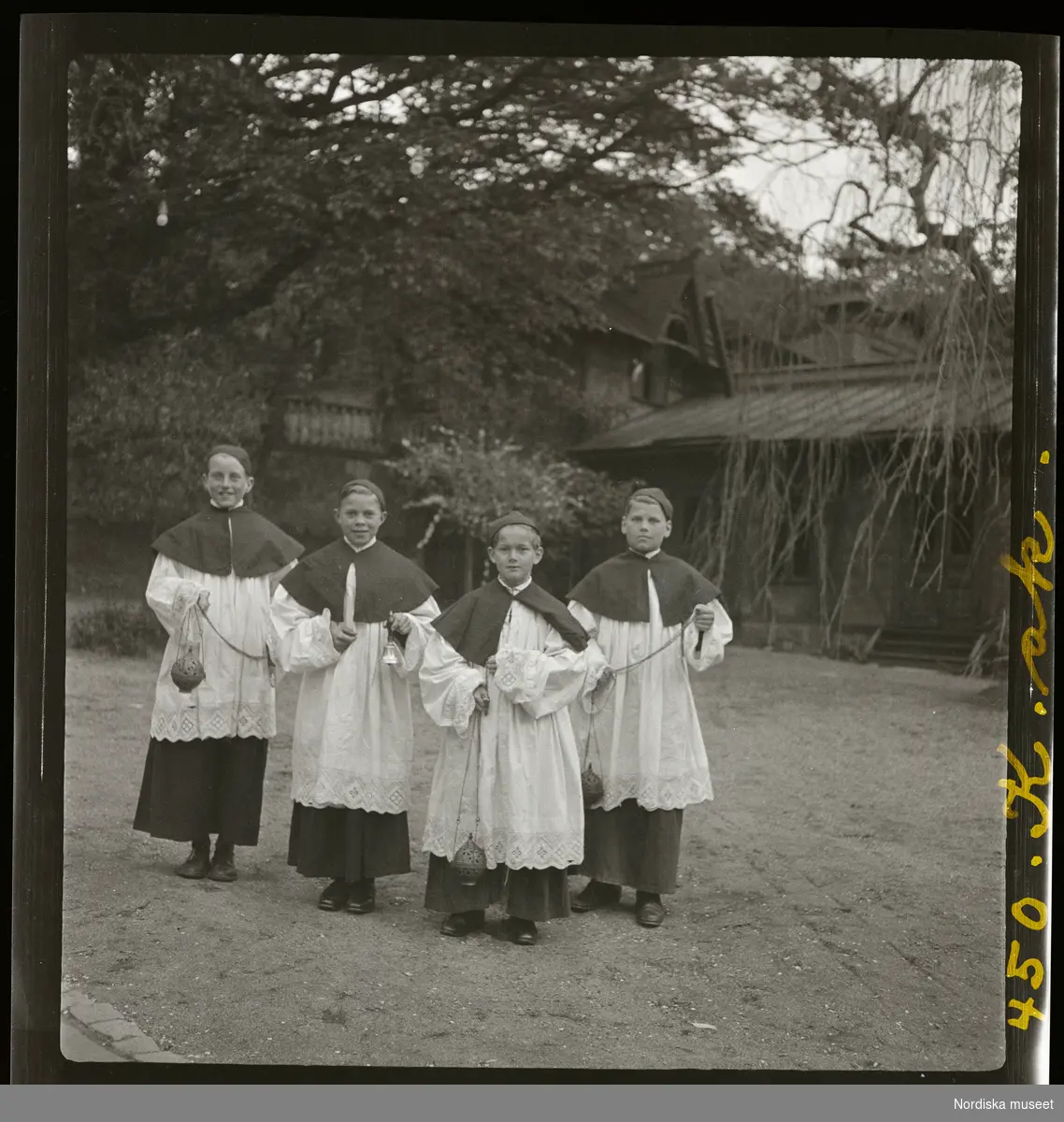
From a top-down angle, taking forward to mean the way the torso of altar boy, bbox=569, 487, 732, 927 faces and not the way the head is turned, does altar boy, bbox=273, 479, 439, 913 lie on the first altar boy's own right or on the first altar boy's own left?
on the first altar boy's own right

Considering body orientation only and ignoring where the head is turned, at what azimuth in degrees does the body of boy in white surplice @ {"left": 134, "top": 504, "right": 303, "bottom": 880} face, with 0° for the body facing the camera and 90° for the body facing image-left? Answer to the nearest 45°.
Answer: approximately 0°

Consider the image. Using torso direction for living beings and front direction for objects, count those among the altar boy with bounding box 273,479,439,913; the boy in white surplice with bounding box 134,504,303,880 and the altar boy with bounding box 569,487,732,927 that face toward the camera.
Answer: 3

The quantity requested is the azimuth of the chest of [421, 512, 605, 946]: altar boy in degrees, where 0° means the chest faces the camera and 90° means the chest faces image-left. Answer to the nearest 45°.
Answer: approximately 0°
